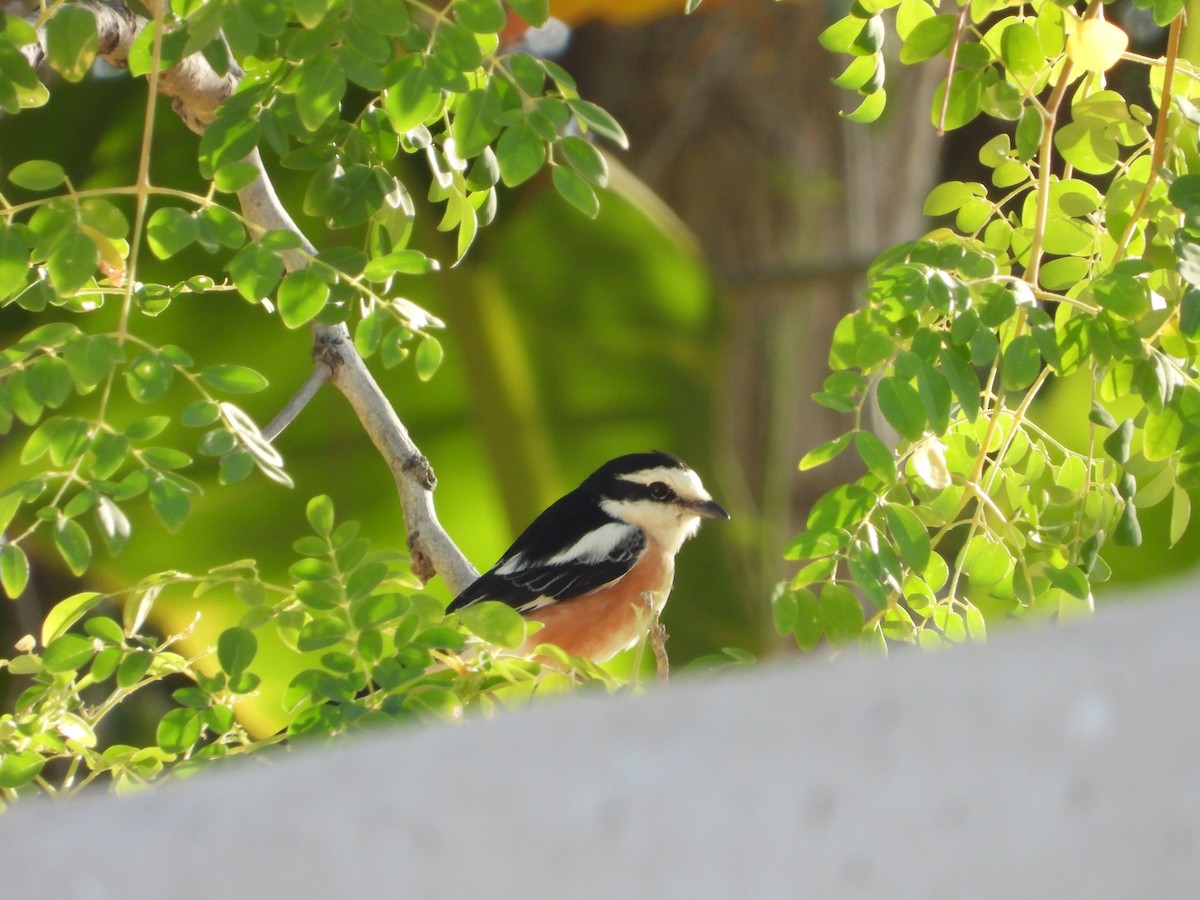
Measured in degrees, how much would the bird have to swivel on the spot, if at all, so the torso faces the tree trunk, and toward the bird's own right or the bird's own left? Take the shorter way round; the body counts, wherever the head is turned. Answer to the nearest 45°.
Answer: approximately 90° to the bird's own left

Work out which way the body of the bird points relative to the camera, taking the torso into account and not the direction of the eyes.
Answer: to the viewer's right

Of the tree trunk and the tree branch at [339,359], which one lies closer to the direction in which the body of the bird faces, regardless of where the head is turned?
the tree trunk
